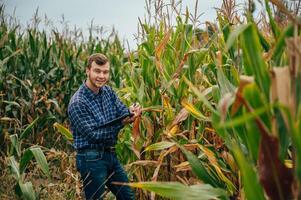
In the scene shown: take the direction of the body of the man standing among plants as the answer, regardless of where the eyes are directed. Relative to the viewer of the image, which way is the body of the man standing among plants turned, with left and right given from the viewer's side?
facing the viewer and to the right of the viewer
